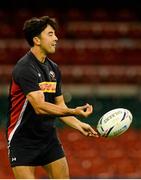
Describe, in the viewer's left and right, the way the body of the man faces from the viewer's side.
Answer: facing the viewer and to the right of the viewer

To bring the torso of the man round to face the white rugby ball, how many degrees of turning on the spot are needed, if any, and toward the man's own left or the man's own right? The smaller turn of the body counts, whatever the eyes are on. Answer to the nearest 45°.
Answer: approximately 45° to the man's own left

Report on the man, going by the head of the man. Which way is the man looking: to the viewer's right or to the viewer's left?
to the viewer's right
